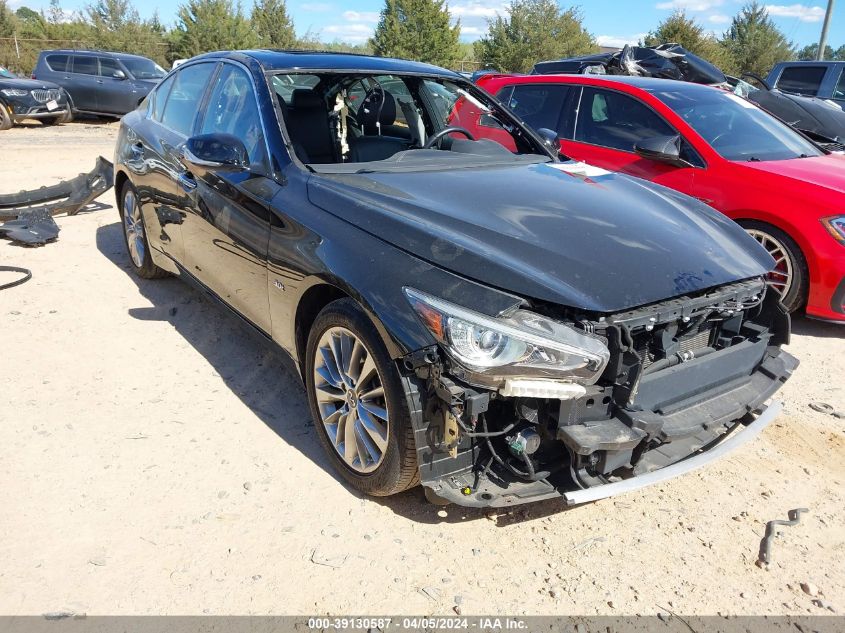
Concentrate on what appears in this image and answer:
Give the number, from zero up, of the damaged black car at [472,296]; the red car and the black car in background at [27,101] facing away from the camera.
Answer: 0

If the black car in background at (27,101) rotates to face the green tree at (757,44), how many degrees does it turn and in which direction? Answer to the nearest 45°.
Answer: approximately 45° to its left

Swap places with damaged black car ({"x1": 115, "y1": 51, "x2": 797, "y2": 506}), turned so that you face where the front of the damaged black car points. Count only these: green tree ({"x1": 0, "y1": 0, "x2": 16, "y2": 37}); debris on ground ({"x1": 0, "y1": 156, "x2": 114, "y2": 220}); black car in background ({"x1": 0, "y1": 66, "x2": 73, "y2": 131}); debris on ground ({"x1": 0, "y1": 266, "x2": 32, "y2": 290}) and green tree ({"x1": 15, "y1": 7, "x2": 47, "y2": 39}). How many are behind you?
5

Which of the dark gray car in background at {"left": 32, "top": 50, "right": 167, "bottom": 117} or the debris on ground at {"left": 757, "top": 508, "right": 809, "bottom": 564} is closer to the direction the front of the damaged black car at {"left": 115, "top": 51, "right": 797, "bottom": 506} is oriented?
the debris on ground

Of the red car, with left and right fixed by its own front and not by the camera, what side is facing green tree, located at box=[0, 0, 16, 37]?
back

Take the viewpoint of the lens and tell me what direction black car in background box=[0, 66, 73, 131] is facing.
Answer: facing the viewer and to the right of the viewer

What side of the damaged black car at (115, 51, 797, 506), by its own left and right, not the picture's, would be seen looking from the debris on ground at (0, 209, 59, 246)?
back

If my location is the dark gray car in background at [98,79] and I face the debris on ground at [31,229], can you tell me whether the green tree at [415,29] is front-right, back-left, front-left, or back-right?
back-left

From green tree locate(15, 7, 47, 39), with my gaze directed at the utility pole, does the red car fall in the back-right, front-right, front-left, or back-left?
front-right

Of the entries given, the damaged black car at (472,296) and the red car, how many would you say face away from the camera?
0

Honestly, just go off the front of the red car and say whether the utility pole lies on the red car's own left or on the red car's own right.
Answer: on the red car's own left

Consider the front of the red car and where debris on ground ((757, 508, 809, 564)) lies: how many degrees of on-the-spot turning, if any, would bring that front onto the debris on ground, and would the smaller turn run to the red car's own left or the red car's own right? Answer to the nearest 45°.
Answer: approximately 45° to the red car's own right

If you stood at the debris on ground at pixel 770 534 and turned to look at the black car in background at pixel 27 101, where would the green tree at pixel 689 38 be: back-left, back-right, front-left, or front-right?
front-right

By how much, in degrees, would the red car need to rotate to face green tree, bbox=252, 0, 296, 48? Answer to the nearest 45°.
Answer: approximately 180°

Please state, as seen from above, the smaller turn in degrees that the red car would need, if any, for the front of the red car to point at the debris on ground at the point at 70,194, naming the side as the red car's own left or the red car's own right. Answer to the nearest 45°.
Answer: approximately 135° to the red car's own right
